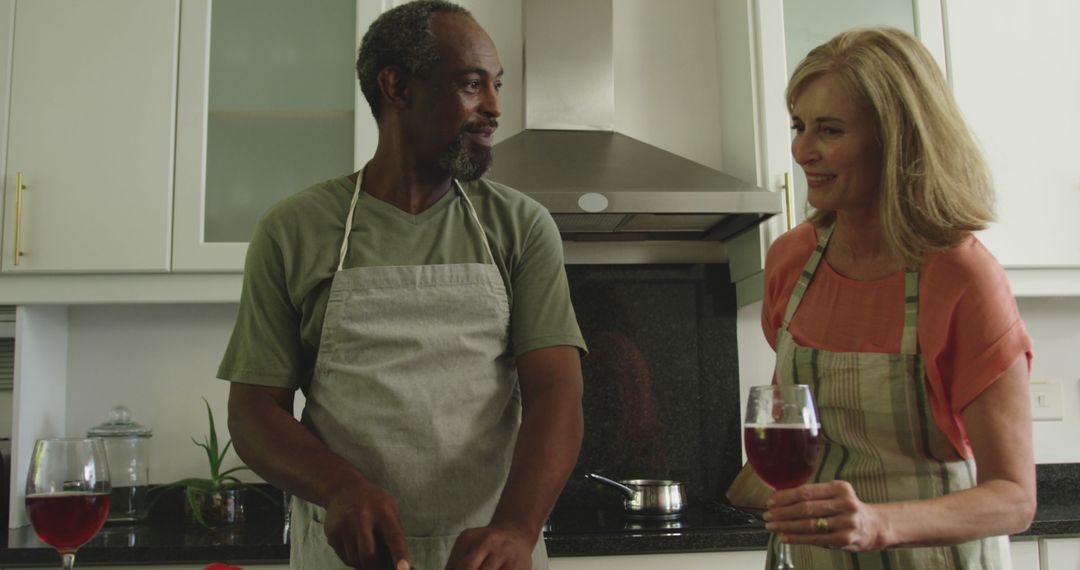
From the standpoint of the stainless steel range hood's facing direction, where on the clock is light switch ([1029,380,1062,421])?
The light switch is roughly at 8 o'clock from the stainless steel range hood.

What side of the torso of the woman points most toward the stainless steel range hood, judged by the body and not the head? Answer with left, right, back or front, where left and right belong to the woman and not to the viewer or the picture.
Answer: right

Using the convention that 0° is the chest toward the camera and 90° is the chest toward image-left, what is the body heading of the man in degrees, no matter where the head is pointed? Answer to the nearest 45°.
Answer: approximately 0°

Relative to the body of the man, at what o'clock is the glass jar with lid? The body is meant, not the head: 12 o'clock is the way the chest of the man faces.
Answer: The glass jar with lid is roughly at 5 o'clock from the man.

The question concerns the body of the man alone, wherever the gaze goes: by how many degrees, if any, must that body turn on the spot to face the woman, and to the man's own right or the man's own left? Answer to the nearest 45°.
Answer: approximately 90° to the man's own left

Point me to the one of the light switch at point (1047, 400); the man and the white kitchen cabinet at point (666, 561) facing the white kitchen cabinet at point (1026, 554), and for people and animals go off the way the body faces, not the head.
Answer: the light switch

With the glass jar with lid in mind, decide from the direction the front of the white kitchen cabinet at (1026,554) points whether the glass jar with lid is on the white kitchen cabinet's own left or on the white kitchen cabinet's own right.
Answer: on the white kitchen cabinet's own right

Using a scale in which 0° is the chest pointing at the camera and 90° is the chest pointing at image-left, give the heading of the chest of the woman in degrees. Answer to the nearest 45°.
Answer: approximately 45°
